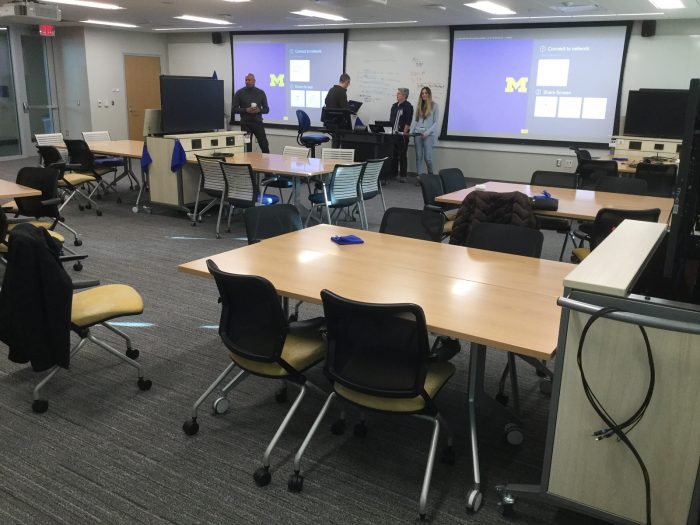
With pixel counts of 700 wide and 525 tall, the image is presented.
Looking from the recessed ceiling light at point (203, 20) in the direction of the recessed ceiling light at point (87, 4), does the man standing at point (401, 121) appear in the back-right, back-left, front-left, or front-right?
back-left

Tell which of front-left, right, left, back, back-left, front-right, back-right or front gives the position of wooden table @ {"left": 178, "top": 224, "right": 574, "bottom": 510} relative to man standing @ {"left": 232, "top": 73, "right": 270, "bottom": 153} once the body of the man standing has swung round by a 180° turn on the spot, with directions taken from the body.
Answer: back

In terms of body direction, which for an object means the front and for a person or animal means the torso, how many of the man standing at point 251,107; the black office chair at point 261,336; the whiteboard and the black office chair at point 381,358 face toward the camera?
2

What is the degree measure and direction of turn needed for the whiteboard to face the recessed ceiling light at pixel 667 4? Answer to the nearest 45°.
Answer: approximately 45° to its left

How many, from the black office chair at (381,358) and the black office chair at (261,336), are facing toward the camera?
0

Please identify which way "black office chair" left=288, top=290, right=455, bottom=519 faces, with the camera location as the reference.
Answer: facing away from the viewer and to the right of the viewer

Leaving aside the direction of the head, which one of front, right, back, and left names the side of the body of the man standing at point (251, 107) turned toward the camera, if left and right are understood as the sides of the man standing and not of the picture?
front

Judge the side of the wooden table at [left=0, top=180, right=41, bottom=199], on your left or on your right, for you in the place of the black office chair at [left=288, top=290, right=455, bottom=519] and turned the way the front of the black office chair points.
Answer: on your left

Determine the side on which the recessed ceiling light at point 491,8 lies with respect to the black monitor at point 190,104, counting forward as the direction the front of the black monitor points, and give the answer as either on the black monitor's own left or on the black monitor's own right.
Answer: on the black monitor's own left

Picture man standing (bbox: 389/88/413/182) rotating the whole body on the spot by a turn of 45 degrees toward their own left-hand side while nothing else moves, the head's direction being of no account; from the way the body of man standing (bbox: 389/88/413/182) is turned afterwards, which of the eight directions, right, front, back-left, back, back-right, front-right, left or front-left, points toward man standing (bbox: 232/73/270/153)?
right

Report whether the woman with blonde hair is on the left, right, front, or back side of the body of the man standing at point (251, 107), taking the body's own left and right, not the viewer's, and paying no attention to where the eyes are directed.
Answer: left

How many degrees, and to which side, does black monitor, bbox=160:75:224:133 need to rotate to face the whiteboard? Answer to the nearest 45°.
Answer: approximately 90° to its left

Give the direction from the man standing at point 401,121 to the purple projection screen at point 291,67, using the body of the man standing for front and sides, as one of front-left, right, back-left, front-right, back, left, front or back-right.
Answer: right

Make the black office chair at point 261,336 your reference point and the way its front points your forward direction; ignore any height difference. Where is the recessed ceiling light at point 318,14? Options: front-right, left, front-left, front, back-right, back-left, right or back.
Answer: front-left

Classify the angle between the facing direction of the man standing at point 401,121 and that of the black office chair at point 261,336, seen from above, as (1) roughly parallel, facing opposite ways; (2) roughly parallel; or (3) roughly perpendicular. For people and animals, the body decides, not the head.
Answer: roughly parallel, facing opposite ways

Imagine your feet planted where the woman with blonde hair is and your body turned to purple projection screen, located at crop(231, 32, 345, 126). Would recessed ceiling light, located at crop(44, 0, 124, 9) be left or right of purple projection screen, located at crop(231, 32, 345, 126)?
left

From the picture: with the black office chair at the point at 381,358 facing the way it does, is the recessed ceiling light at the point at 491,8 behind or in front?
in front

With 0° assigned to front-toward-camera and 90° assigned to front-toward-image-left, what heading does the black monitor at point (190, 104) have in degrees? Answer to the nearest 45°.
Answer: approximately 315°

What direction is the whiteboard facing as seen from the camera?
toward the camera
